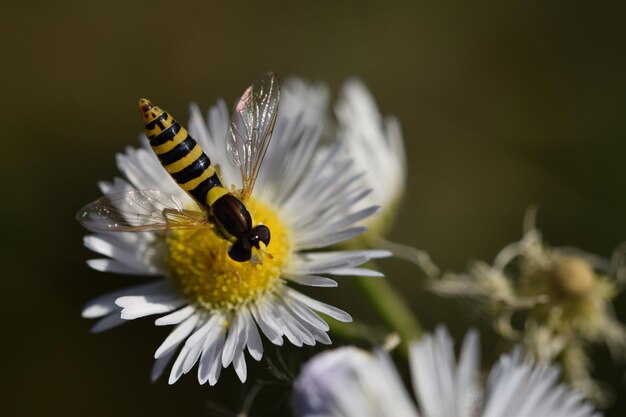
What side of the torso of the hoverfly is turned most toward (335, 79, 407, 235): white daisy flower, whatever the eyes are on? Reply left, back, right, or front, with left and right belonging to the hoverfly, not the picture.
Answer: left

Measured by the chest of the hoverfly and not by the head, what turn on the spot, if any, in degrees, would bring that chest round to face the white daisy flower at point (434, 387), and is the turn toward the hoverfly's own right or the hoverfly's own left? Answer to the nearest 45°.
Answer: approximately 45° to the hoverfly's own right

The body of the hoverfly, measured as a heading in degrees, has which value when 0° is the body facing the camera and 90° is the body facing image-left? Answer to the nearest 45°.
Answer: approximately 315°

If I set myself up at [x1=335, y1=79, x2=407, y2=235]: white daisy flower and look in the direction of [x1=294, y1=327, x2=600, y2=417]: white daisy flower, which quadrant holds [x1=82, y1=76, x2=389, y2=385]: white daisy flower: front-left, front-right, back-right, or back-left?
front-right
